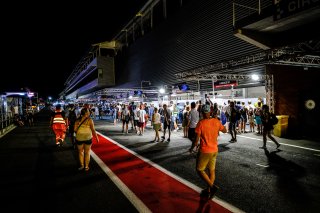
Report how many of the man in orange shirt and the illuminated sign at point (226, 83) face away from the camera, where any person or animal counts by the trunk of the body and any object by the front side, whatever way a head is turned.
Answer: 1

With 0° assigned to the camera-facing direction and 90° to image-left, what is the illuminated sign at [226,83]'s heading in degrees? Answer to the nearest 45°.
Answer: approximately 45°

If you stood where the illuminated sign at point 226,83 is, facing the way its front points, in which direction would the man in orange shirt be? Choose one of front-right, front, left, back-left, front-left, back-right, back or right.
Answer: front-left

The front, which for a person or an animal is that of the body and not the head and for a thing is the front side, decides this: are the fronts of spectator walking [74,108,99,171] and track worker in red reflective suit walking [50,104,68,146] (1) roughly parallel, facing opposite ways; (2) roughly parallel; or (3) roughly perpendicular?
roughly parallel

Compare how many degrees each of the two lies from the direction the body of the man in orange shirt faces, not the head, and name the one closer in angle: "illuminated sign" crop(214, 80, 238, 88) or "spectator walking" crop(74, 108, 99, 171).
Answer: the illuminated sign

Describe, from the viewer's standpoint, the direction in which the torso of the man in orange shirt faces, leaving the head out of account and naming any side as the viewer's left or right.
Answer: facing away from the viewer

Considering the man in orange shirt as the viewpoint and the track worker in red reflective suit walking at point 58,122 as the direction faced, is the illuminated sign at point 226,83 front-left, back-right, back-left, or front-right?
front-right

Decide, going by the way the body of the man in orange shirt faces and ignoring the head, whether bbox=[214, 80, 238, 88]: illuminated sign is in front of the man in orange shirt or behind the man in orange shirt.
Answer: in front

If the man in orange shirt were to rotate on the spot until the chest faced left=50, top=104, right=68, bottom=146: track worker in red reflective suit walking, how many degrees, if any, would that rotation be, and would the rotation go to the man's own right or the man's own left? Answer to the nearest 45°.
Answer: approximately 45° to the man's own left

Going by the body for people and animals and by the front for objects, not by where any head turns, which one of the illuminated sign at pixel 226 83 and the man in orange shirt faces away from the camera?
the man in orange shirt
